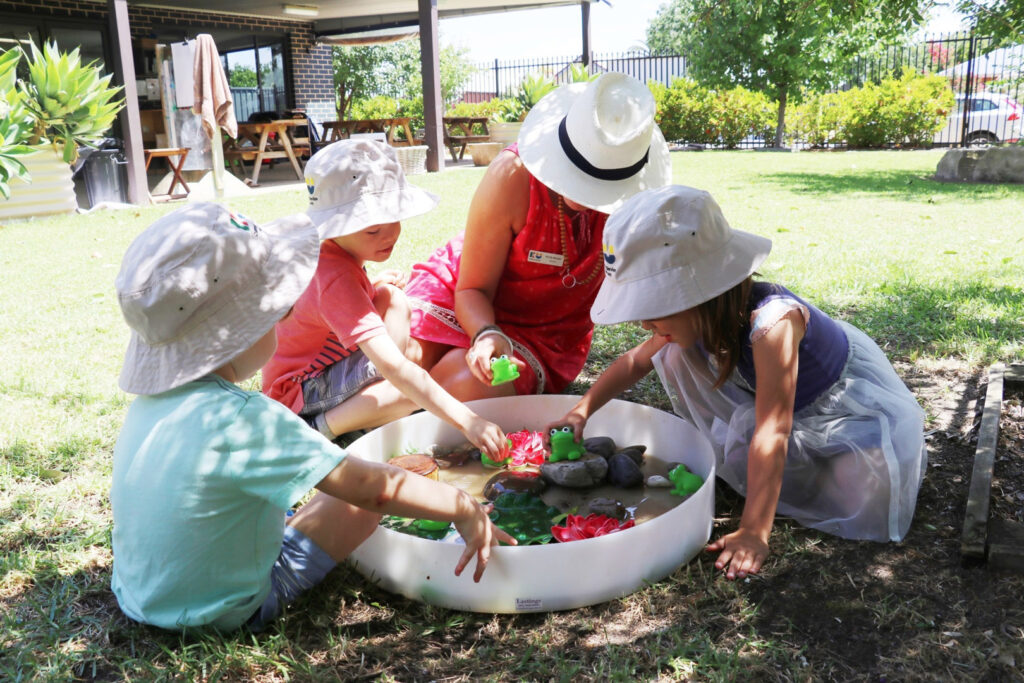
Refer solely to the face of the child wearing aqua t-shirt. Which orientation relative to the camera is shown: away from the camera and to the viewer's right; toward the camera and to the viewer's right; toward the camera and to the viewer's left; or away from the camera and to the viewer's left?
away from the camera and to the viewer's right

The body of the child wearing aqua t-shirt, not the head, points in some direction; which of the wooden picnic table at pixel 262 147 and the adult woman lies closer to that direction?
the adult woman

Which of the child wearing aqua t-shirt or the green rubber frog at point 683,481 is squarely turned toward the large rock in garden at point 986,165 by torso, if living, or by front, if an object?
the child wearing aqua t-shirt

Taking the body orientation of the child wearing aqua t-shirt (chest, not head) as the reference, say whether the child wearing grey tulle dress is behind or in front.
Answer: in front

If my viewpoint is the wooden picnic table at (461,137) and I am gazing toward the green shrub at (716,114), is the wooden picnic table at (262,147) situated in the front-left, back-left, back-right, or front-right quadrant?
back-right

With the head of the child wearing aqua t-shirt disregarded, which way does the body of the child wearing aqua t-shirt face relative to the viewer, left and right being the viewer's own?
facing away from the viewer and to the right of the viewer

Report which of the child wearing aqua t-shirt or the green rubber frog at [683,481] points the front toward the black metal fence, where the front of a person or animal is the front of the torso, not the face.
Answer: the child wearing aqua t-shirt

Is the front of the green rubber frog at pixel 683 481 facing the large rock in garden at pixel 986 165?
no

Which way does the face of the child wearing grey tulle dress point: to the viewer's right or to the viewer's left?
to the viewer's left

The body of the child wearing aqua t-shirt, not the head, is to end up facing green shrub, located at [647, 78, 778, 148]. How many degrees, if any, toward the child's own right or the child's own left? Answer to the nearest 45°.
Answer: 0° — they already face it
